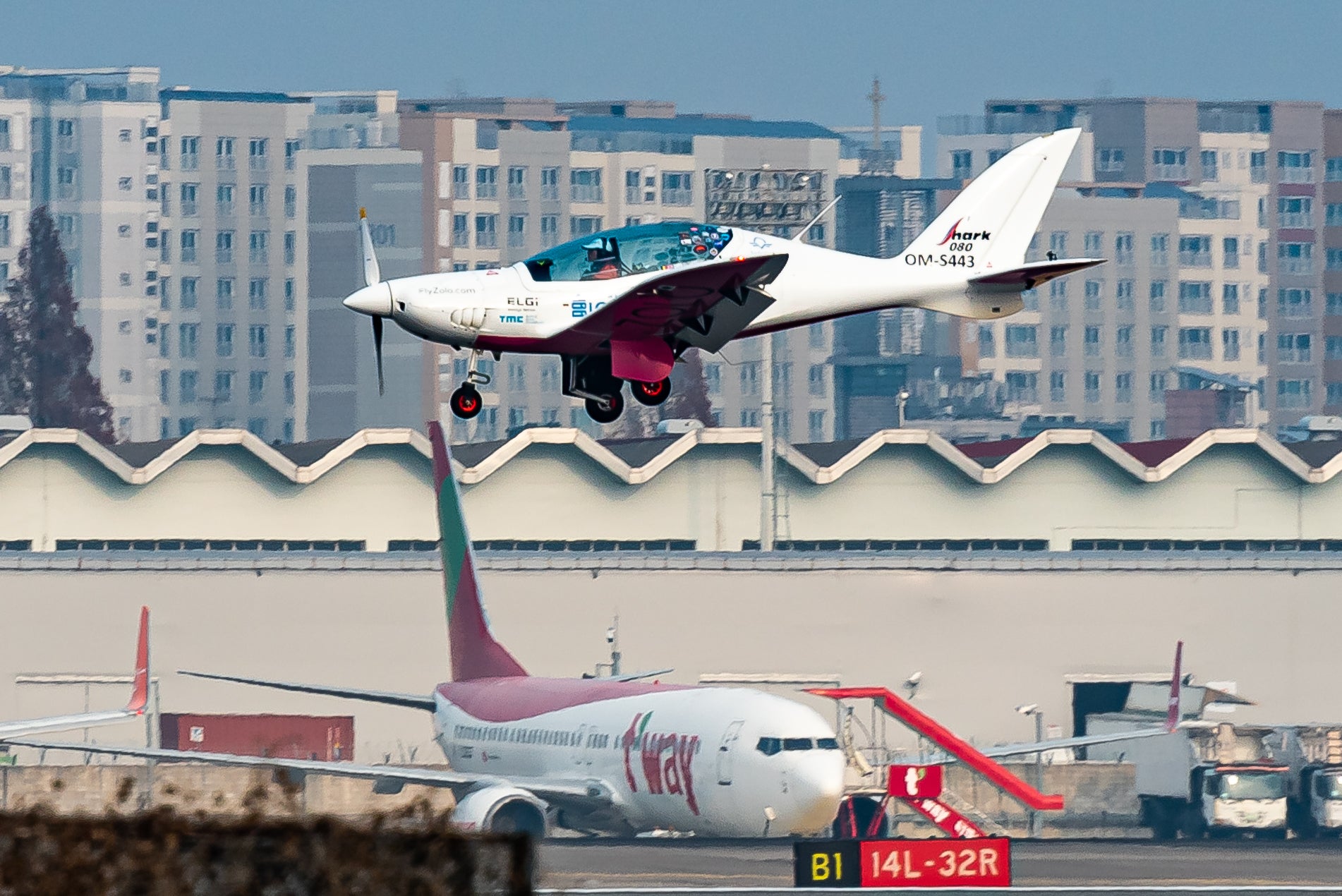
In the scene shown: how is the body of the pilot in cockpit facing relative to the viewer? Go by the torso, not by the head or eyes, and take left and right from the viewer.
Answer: facing to the left of the viewer

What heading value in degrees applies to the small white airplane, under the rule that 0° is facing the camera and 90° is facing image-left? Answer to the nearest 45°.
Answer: approximately 90°
